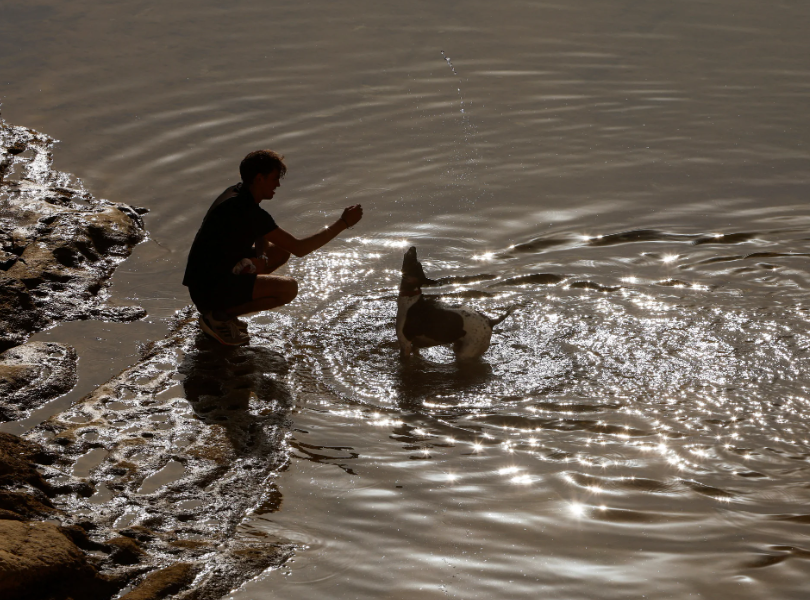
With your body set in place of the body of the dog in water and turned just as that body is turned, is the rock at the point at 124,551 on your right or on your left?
on your left

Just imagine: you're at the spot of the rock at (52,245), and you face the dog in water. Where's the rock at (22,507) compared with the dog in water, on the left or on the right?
right

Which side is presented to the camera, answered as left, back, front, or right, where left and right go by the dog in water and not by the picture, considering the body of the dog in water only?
left

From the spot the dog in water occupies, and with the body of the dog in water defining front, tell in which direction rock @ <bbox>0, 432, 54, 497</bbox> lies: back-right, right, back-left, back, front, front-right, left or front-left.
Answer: front-left

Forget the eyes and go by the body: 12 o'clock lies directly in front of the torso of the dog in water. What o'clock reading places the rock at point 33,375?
The rock is roughly at 12 o'clock from the dog in water.

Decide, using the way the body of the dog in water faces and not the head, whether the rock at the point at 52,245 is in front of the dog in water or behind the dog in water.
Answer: in front

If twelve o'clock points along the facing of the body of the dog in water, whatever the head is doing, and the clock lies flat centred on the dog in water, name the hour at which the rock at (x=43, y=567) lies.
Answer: The rock is roughly at 10 o'clock from the dog in water.

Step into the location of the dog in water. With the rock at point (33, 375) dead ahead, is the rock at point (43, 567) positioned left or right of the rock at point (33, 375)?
left
